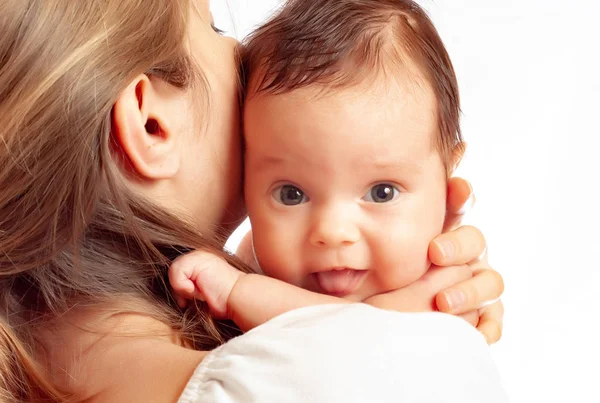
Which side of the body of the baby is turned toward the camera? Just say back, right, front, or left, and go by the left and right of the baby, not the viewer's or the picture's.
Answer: front

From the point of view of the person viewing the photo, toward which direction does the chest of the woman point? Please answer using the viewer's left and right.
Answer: facing away from the viewer and to the right of the viewer

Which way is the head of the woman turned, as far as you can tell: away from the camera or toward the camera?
away from the camera

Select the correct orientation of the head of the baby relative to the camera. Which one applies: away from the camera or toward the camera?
toward the camera
